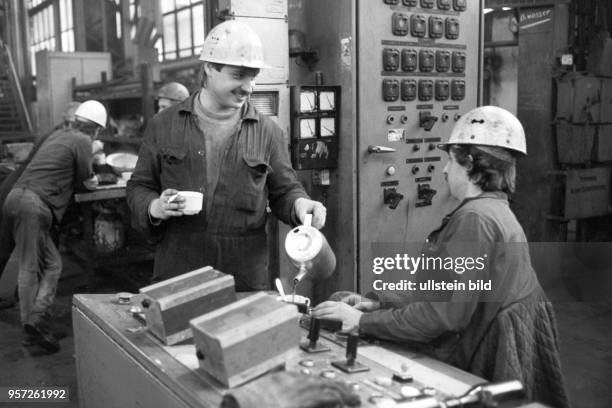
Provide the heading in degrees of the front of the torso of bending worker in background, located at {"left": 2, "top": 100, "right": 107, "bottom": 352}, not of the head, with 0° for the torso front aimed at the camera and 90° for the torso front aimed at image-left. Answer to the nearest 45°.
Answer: approximately 225°

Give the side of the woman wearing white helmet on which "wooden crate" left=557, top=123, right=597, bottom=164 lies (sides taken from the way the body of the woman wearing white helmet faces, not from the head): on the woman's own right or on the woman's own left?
on the woman's own right

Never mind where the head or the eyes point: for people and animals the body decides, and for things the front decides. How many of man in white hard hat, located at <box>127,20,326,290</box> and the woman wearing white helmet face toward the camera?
1

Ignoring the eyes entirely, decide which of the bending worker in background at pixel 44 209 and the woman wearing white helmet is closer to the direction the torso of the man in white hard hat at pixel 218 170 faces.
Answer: the woman wearing white helmet

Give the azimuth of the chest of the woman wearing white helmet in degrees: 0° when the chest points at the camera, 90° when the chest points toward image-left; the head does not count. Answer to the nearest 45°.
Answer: approximately 90°

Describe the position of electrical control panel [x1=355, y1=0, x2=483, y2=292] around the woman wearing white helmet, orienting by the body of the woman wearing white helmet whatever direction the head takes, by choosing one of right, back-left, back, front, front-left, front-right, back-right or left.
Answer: right

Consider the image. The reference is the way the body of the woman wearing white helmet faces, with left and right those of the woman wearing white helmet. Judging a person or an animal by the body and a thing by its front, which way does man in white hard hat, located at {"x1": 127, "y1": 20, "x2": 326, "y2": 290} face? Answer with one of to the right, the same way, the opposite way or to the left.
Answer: to the left

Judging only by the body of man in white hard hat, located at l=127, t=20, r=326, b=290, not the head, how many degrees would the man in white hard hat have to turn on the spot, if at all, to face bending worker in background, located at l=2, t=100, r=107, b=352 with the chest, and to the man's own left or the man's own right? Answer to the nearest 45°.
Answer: approximately 135° to the man's own right

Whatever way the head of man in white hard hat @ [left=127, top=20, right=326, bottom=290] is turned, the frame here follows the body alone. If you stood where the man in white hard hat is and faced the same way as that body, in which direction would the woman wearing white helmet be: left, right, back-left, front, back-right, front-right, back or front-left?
front-left

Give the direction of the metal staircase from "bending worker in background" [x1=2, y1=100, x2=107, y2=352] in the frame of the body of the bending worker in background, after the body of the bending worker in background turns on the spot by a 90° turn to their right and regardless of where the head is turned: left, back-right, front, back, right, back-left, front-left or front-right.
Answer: back-left

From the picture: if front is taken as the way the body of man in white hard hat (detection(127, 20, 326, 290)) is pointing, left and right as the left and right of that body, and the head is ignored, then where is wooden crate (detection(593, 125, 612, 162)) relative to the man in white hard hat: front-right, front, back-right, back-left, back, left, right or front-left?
back-left

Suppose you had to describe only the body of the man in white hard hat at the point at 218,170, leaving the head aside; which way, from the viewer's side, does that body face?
toward the camera
